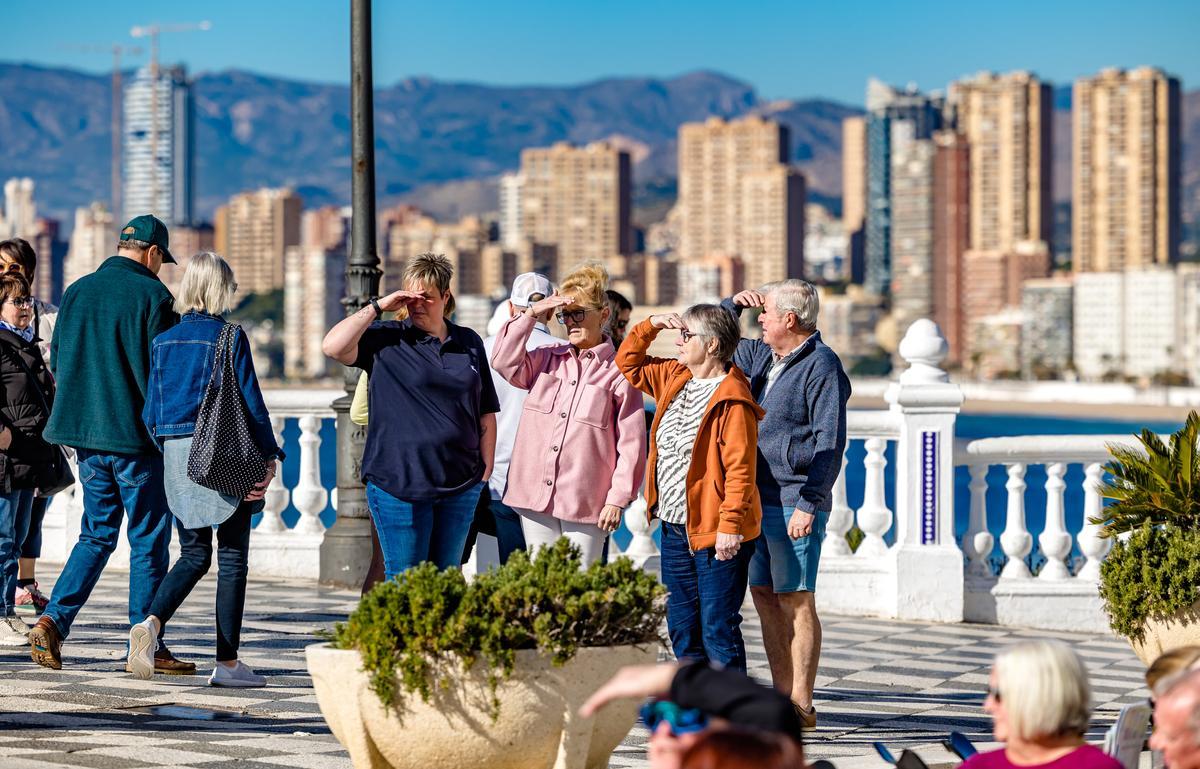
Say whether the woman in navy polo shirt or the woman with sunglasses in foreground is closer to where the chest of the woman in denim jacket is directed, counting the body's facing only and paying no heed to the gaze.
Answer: the woman in navy polo shirt

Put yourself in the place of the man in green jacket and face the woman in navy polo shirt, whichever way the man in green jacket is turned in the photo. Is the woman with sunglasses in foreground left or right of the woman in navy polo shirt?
right

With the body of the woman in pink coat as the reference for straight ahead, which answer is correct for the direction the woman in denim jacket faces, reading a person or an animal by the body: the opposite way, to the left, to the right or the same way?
the opposite way

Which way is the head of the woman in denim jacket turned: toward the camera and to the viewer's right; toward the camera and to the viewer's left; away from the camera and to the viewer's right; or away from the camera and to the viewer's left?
away from the camera and to the viewer's right

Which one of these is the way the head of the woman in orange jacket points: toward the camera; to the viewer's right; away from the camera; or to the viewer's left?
to the viewer's left

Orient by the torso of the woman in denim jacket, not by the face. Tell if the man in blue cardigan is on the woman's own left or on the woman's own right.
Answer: on the woman's own right

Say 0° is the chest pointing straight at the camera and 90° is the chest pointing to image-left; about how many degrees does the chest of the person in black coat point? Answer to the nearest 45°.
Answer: approximately 315°

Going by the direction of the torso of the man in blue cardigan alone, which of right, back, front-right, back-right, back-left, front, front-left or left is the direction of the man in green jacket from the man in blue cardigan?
front-right

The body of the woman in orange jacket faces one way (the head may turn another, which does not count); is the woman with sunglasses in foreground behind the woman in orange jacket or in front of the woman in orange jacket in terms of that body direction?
in front

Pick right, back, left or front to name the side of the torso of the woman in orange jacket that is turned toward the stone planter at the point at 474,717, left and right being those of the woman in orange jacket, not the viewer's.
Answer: front

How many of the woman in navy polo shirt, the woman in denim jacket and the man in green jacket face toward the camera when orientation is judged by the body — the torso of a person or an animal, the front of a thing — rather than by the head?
1

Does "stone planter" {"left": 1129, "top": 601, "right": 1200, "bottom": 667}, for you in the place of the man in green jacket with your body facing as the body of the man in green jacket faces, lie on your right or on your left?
on your right

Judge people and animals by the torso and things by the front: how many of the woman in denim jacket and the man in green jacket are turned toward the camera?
0

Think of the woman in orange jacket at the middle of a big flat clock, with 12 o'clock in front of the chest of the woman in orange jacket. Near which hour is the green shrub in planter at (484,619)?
The green shrub in planter is roughly at 11 o'clock from the woman in orange jacket.

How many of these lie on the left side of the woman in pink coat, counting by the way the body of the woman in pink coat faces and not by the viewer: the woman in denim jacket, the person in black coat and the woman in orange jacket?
1

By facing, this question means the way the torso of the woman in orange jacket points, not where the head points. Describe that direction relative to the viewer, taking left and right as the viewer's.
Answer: facing the viewer and to the left of the viewer

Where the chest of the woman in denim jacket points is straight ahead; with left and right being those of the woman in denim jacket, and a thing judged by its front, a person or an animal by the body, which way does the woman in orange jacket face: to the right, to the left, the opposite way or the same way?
the opposite way
